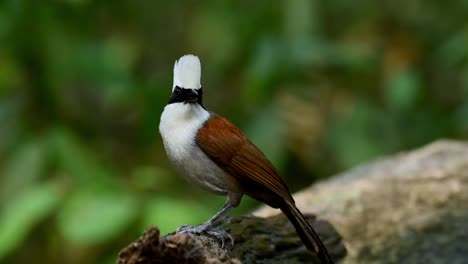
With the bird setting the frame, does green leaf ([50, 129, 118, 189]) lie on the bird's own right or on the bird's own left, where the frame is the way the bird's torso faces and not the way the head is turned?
on the bird's own right

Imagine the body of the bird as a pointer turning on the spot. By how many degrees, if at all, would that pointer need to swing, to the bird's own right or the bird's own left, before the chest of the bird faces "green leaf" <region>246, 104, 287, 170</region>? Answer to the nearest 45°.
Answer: approximately 135° to the bird's own right

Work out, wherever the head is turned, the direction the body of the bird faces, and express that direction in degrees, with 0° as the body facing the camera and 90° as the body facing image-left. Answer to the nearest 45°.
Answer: approximately 45°
